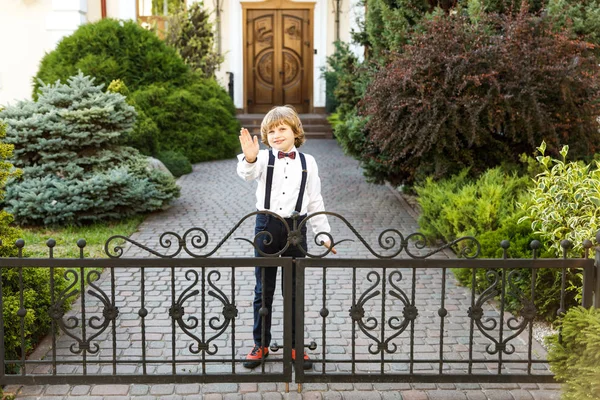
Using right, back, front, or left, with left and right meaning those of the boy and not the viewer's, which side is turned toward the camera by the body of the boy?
front

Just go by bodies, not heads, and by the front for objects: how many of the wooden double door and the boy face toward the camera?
2

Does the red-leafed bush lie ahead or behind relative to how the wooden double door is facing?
ahead

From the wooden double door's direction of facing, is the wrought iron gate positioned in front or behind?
in front

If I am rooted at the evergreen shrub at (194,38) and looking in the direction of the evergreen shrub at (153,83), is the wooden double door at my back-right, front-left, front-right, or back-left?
back-left

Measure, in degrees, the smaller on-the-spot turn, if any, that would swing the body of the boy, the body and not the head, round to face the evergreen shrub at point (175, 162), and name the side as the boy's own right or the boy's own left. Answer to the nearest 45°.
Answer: approximately 180°

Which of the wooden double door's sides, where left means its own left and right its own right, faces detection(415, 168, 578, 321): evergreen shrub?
front

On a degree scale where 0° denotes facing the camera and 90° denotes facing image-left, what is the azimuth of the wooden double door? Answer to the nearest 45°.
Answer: approximately 0°

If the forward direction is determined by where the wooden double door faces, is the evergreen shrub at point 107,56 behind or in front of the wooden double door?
in front

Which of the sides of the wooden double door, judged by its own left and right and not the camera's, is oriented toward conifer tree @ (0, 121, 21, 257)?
front
